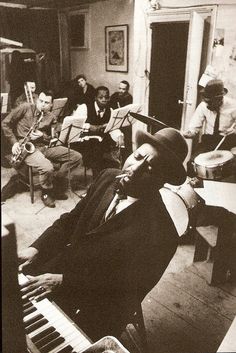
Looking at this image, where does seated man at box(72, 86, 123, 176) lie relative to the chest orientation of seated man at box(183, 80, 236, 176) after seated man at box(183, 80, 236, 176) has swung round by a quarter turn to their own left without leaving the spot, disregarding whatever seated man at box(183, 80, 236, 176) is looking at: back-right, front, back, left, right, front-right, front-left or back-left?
back

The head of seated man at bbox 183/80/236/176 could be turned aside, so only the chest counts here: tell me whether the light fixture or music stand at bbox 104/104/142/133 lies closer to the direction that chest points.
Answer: the music stand

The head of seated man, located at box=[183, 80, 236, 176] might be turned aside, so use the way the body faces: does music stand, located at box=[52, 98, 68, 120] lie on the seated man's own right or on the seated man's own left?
on the seated man's own right

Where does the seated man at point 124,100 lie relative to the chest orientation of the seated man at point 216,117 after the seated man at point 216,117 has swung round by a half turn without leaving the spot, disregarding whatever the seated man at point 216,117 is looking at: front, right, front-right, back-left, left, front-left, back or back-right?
front-left

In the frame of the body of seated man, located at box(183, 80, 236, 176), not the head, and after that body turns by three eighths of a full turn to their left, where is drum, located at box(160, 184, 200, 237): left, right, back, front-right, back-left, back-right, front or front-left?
back-right

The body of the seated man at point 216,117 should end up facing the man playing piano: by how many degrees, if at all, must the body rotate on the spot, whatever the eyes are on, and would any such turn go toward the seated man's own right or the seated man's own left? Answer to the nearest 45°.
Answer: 0° — they already face them

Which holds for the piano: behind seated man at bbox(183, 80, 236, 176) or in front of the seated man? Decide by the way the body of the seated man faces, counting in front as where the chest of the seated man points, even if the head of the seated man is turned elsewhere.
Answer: in front
